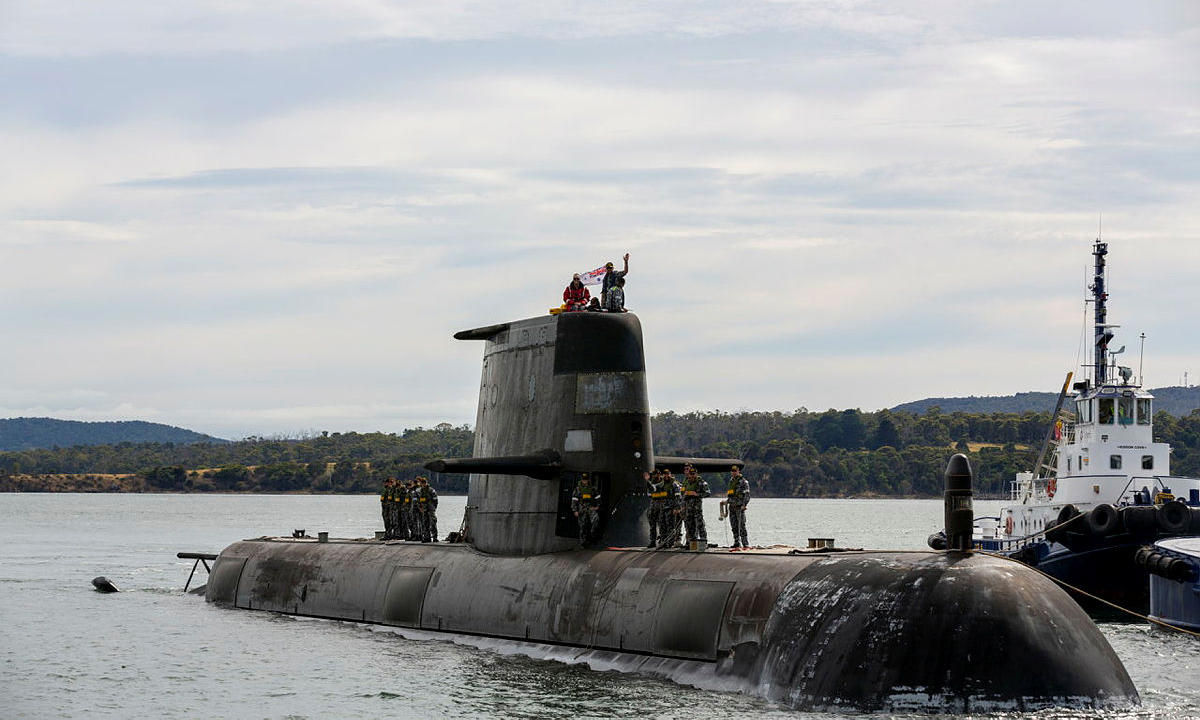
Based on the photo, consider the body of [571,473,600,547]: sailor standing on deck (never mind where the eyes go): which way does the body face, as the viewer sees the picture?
toward the camera

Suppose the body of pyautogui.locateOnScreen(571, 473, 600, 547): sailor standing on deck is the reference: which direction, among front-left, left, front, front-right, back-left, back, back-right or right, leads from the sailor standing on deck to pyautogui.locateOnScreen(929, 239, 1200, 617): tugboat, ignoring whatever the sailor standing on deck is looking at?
back-left

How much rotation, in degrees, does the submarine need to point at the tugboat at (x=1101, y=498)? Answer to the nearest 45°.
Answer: approximately 90° to its left

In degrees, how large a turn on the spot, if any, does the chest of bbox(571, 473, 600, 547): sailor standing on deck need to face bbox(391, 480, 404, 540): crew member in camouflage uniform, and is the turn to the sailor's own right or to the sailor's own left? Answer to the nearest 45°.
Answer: approximately 135° to the sailor's own right

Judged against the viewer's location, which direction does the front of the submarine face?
facing the viewer and to the right of the viewer
